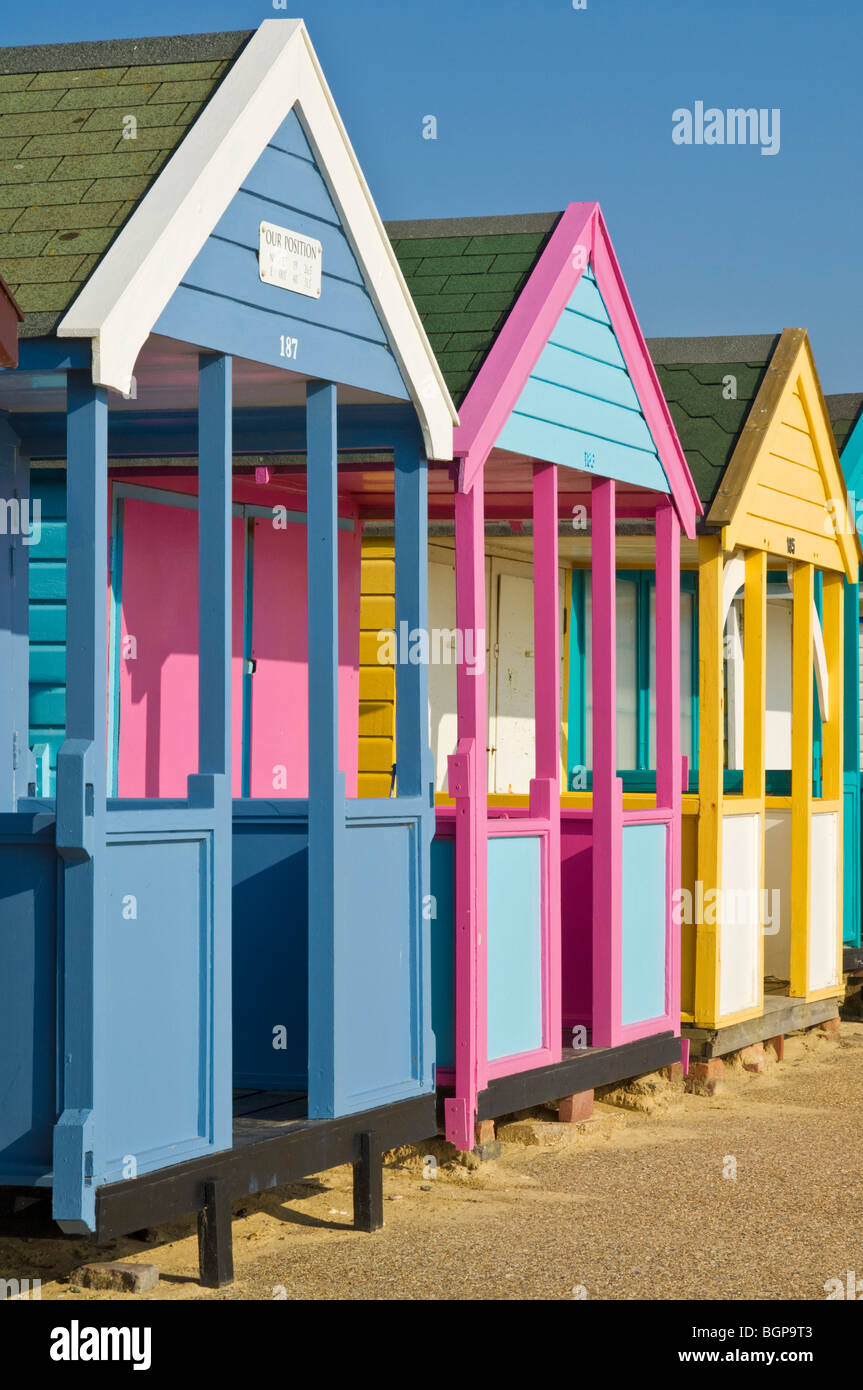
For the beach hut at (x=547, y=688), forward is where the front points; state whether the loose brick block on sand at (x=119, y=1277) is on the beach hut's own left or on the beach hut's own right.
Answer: on the beach hut's own right

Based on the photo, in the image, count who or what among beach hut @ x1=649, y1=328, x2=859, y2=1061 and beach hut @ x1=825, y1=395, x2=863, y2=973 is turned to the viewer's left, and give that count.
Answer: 0

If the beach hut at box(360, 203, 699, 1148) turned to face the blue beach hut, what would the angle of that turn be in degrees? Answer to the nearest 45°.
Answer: approximately 90° to its right

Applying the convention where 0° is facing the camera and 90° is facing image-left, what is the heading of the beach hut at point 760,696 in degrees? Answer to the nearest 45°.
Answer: approximately 315°

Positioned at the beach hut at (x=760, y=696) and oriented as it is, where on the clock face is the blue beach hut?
The blue beach hut is roughly at 2 o'clock from the beach hut.

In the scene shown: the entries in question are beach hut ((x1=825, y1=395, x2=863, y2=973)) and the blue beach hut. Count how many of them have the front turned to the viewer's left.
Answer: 0

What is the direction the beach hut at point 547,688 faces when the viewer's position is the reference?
facing the viewer and to the right of the viewer

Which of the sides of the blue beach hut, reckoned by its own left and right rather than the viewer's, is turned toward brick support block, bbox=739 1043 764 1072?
left

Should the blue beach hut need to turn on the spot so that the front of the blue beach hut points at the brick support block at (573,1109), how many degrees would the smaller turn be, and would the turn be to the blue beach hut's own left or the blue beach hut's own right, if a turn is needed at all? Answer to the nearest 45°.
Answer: approximately 90° to the blue beach hut's own left
